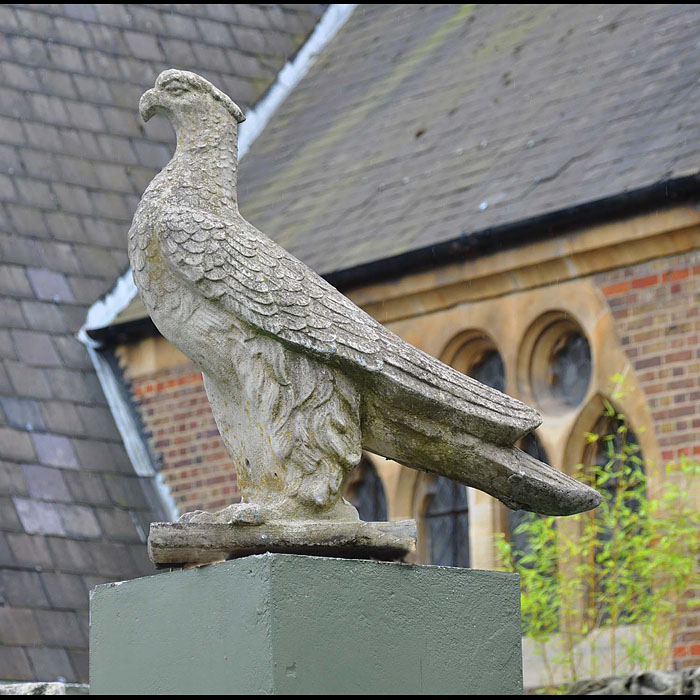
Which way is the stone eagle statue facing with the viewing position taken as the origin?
facing to the left of the viewer

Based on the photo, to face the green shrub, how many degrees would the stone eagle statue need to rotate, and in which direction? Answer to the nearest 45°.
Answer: approximately 90° to its right
